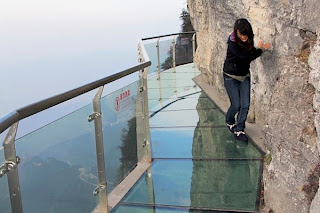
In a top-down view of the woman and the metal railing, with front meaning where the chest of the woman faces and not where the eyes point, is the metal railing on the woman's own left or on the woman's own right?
on the woman's own right

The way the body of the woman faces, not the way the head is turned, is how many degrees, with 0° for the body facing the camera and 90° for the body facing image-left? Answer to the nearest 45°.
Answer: approximately 315°
